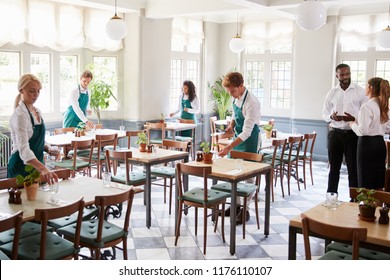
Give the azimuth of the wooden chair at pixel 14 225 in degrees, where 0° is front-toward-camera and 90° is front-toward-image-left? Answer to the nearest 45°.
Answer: approximately 135°

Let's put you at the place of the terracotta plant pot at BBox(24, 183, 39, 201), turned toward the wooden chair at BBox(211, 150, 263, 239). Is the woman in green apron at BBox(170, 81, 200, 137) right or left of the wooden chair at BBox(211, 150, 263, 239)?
left

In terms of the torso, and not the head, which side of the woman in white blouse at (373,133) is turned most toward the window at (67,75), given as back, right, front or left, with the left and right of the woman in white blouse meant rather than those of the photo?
front

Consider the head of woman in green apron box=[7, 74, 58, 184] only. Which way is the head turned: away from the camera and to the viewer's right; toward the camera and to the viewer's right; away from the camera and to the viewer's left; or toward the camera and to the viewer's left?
toward the camera and to the viewer's right

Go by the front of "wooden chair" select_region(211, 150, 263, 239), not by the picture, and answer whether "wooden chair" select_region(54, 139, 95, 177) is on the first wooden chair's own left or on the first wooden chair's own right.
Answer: on the first wooden chair's own right

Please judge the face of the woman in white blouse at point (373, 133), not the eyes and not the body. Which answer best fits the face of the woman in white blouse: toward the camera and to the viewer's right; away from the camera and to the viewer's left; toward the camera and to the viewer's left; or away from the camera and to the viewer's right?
away from the camera and to the viewer's left

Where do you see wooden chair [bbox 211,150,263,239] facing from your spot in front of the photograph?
facing the viewer and to the left of the viewer

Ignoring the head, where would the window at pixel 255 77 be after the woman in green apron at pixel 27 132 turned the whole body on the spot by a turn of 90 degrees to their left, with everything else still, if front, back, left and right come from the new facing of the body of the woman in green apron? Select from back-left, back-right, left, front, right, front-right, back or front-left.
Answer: front

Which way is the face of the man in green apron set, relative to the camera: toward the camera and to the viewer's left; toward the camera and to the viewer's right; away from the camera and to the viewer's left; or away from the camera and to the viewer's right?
toward the camera and to the viewer's left

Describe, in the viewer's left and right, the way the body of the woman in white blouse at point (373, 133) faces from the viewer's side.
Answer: facing away from the viewer and to the left of the viewer
